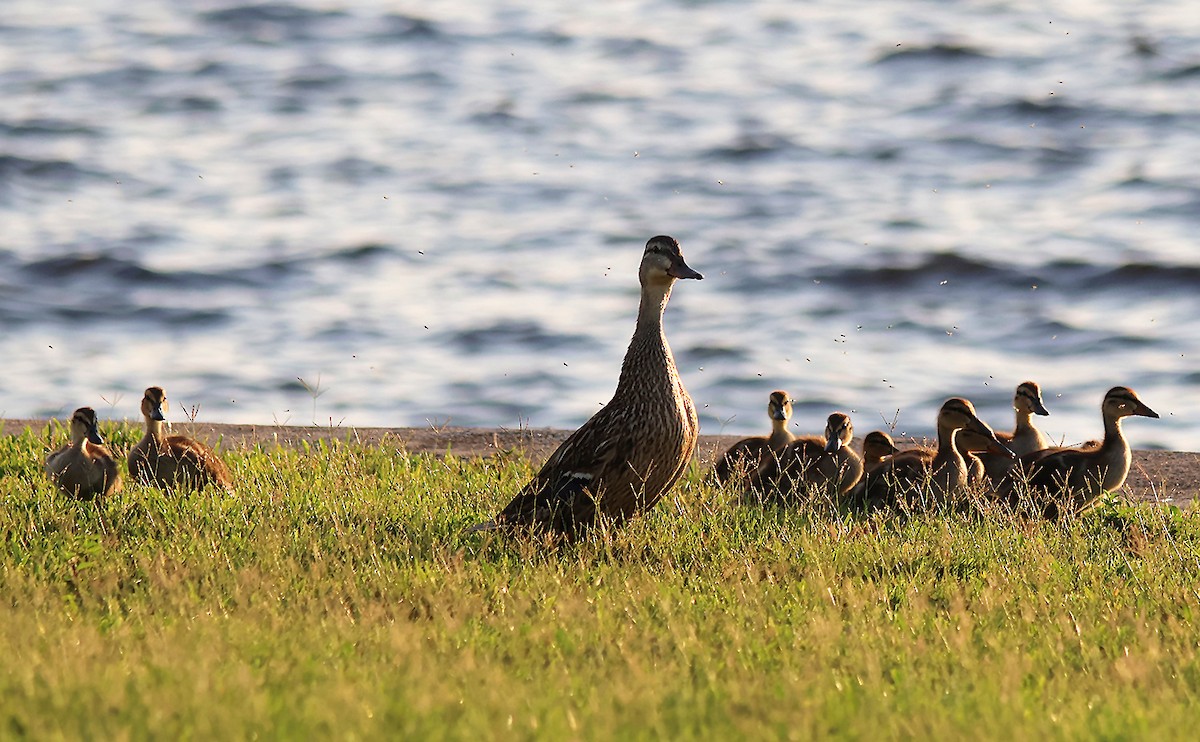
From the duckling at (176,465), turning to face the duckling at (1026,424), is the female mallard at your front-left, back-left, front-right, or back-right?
front-right

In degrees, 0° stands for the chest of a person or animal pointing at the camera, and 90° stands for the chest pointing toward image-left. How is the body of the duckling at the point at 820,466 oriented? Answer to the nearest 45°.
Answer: approximately 315°

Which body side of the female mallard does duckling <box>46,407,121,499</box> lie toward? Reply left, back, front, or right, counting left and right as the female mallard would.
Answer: back

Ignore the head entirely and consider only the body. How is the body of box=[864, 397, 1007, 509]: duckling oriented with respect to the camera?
to the viewer's right

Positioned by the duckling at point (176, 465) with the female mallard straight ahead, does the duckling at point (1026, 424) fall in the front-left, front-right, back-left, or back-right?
front-left

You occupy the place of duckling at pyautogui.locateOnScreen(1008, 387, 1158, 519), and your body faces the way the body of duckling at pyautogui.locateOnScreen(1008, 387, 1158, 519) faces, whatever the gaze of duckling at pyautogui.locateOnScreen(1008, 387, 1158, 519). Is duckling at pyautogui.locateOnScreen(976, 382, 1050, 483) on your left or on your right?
on your left

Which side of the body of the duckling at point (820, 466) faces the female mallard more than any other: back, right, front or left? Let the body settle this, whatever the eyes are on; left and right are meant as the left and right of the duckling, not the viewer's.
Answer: right

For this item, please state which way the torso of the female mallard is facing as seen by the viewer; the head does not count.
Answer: to the viewer's right

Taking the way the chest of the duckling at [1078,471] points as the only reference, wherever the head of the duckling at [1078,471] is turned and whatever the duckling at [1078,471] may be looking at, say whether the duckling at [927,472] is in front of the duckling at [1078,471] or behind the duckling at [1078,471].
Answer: behind

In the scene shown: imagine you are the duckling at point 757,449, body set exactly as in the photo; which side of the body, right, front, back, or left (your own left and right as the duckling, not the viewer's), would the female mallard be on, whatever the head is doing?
right

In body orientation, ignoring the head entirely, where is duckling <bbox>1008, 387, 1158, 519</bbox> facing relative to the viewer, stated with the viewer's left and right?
facing to the right of the viewer

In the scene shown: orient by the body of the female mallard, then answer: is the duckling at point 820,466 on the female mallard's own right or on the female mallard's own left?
on the female mallard's own left
